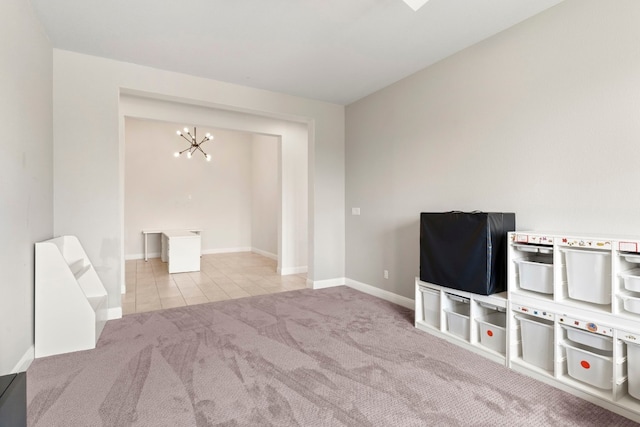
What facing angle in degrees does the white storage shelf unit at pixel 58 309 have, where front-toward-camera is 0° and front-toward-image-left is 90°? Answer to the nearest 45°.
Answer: approximately 270°

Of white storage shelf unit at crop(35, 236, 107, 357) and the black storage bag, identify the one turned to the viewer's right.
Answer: the white storage shelf unit

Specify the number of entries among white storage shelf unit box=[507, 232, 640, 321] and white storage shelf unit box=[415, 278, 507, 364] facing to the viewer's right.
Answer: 0

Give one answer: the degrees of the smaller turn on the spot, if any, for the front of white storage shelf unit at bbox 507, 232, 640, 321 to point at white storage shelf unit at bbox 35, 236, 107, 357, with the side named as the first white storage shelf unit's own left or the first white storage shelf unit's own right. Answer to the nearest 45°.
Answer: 0° — it already faces it

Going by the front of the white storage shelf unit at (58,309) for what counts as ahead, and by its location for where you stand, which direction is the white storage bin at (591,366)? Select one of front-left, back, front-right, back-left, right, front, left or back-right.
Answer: front-right

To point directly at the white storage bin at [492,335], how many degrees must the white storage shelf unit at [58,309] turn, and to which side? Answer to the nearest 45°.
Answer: approximately 45° to its right
